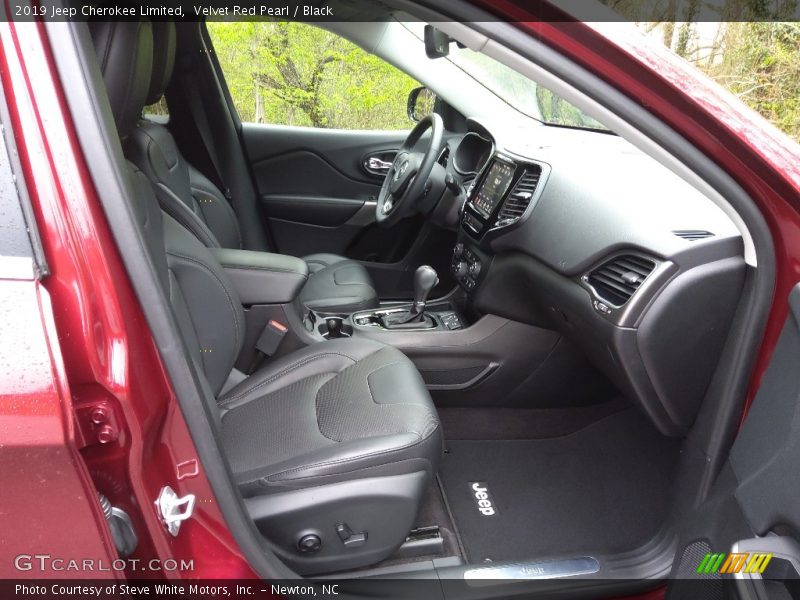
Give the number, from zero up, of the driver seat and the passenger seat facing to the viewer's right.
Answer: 2

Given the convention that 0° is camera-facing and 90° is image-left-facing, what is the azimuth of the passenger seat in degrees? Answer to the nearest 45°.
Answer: approximately 270°

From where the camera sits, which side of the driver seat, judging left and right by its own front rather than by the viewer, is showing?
right

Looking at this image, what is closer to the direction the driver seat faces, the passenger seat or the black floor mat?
the black floor mat

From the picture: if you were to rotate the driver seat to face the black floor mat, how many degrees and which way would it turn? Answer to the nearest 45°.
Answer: approximately 45° to its right

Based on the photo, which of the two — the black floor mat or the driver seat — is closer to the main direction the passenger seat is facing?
the black floor mat
